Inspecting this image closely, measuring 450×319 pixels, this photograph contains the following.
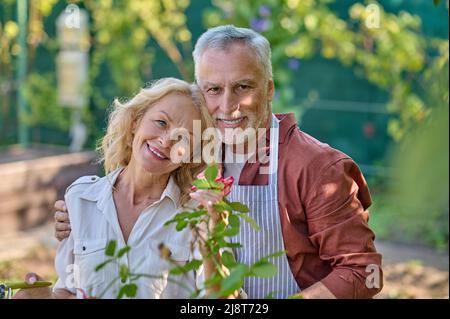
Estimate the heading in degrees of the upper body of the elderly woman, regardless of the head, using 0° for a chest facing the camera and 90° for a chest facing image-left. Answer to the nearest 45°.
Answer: approximately 0°

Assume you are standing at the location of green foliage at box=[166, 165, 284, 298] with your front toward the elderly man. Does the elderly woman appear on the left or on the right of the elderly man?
left

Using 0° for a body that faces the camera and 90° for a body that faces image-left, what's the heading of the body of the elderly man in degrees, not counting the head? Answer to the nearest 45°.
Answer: approximately 45°

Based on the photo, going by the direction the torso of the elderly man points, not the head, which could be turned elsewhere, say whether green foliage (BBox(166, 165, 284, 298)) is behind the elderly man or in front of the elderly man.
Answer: in front

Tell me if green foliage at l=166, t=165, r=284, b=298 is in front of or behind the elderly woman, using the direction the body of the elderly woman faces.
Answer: in front
